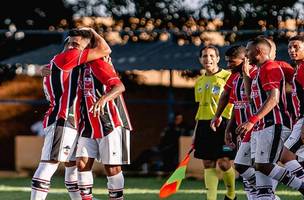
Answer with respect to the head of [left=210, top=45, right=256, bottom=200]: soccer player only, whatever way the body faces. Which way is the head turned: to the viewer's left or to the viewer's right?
to the viewer's left

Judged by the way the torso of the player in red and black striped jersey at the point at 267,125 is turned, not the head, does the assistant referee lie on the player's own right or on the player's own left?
on the player's own right

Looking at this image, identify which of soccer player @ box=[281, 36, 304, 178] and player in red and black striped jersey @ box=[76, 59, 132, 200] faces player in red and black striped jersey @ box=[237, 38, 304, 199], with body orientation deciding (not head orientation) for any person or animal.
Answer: the soccer player

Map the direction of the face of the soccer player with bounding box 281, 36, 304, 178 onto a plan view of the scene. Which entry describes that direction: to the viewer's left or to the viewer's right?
to the viewer's left
